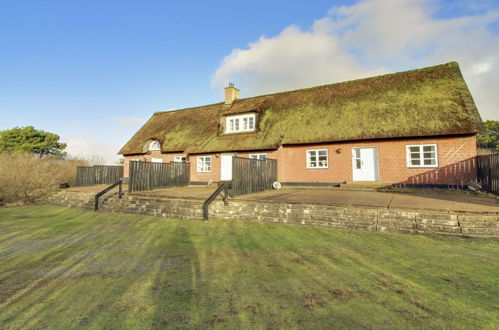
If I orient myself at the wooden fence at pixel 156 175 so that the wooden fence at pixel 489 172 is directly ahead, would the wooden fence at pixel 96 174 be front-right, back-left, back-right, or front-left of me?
back-left

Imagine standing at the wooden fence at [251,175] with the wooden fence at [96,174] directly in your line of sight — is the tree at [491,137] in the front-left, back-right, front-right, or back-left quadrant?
back-right

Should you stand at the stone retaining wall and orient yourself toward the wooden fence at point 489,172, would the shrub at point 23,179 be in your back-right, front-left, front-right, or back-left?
back-left

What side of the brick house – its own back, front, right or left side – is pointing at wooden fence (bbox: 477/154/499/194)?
left

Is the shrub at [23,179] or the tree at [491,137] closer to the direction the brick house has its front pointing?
the shrub

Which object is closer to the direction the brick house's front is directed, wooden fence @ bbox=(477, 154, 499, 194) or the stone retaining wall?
the stone retaining wall

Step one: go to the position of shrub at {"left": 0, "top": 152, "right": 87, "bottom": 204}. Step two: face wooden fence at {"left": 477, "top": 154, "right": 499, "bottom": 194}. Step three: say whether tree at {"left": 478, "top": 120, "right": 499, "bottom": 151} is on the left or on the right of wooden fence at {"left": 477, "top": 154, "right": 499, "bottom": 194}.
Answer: left

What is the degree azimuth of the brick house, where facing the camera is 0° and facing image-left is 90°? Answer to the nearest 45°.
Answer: approximately 45°

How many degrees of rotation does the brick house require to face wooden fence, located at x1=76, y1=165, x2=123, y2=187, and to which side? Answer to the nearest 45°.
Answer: approximately 45° to its right

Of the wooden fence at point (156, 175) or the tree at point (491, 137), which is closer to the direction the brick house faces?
the wooden fence

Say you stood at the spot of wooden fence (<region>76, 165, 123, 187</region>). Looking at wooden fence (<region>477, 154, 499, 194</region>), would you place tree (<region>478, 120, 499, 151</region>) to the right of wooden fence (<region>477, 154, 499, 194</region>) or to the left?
left

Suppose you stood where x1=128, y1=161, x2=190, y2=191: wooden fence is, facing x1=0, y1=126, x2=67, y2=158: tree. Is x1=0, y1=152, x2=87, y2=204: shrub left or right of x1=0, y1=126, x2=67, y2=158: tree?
left

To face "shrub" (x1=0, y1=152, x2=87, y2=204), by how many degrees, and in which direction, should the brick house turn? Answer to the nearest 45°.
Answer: approximately 45° to its right

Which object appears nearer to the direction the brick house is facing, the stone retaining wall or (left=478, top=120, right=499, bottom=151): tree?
the stone retaining wall

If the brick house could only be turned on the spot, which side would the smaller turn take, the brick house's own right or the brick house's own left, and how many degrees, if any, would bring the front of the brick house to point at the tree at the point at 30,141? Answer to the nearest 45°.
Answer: approximately 45° to the brick house's own right
